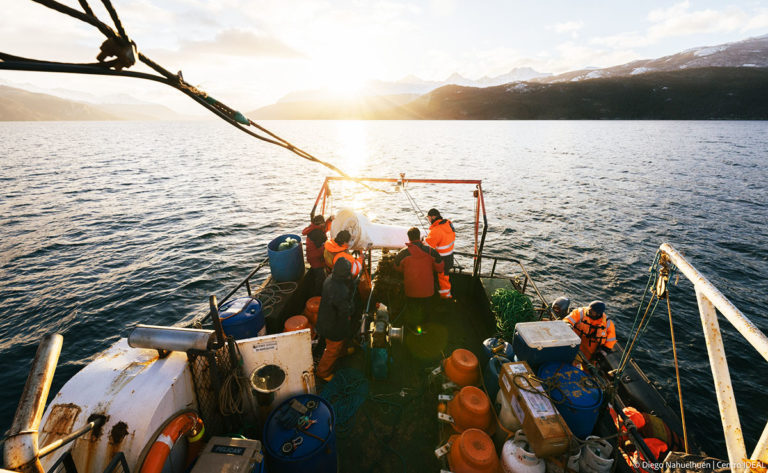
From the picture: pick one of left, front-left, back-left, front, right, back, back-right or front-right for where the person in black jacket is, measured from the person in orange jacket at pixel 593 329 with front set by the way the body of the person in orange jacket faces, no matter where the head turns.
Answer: front-right

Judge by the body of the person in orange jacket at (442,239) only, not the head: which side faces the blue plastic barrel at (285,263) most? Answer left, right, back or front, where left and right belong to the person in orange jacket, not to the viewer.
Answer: front

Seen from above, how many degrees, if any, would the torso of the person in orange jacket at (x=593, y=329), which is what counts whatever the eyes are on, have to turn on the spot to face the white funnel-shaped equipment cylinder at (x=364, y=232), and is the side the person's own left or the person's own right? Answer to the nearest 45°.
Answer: approximately 90° to the person's own right

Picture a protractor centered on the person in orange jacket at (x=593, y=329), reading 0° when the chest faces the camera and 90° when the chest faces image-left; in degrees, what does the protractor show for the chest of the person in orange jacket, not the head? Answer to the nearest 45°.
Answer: approximately 0°

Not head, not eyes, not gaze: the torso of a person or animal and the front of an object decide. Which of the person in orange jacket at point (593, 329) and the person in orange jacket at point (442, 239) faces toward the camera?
the person in orange jacket at point (593, 329)

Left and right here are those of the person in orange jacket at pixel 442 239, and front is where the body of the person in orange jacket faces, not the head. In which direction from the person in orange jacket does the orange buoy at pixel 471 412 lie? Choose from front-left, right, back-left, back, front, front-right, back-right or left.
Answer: left

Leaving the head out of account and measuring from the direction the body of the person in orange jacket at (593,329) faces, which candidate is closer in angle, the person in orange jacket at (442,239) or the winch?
the winch

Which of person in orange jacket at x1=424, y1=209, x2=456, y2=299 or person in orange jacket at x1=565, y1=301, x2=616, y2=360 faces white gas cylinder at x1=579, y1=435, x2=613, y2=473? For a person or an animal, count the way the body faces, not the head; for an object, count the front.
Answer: person in orange jacket at x1=565, y1=301, x2=616, y2=360

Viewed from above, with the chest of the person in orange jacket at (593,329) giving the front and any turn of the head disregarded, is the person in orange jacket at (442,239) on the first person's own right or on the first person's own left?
on the first person's own right

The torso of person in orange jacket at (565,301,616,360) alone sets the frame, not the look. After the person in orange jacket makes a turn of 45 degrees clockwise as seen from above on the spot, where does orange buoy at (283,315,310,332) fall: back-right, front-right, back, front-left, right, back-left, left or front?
front

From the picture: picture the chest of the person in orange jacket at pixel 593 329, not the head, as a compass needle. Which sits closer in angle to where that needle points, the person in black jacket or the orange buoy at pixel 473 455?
the orange buoy

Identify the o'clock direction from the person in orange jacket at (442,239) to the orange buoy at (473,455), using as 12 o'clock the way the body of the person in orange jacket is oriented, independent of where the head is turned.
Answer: The orange buoy is roughly at 9 o'clock from the person in orange jacket.

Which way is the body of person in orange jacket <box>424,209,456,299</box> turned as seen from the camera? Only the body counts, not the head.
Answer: to the viewer's left
